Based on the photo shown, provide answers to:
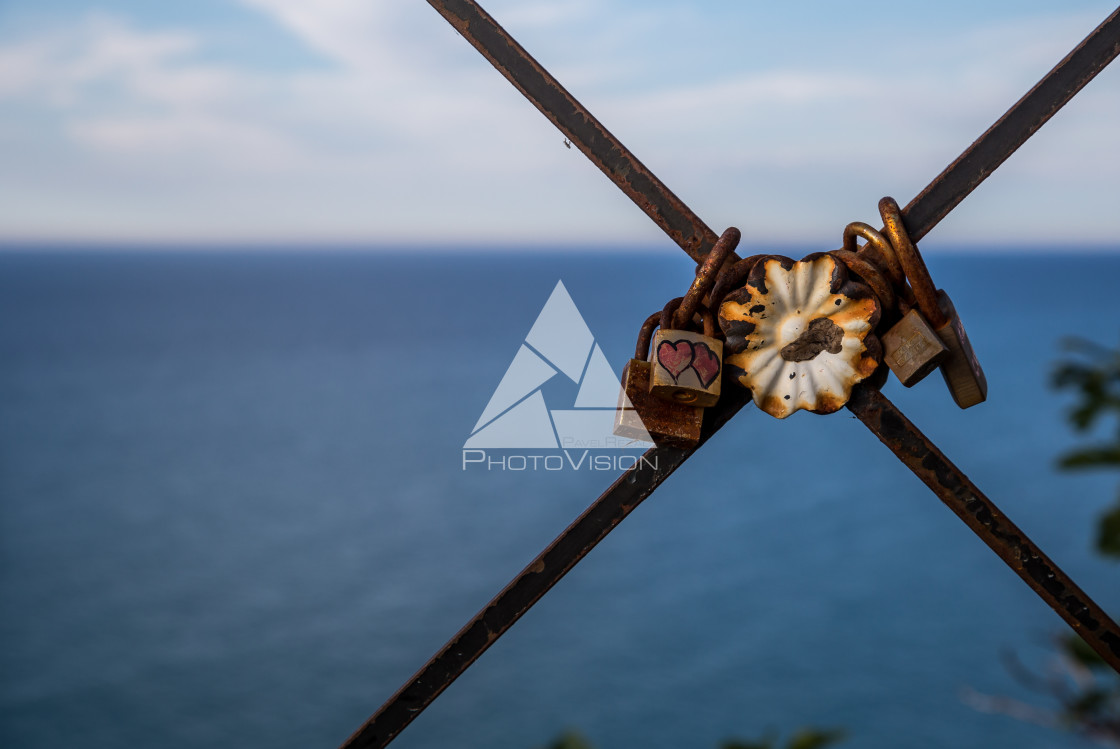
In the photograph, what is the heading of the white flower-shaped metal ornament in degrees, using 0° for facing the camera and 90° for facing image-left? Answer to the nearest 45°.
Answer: approximately 0°
